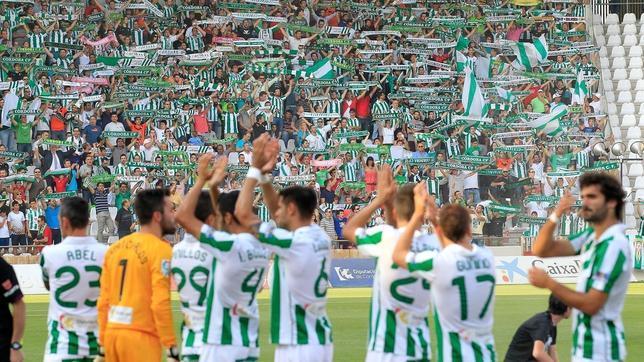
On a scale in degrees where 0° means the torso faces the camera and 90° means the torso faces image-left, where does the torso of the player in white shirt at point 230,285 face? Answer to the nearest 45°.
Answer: approximately 135°

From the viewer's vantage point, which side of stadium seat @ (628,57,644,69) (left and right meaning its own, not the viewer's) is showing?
front

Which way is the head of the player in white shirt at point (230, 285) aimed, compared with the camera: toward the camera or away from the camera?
away from the camera

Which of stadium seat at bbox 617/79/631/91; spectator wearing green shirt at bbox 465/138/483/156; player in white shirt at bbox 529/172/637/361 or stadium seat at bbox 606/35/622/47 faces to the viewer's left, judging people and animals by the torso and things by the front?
the player in white shirt

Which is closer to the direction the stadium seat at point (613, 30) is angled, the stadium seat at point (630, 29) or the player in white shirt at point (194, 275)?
the player in white shirt

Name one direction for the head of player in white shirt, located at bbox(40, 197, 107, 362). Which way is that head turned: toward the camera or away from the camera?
away from the camera

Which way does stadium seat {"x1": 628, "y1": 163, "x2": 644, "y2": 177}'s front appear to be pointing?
toward the camera

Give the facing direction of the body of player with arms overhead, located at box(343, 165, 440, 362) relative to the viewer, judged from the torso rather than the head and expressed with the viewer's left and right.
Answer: facing away from the viewer and to the left of the viewer

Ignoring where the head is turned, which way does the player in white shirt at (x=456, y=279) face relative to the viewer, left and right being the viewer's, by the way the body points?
facing away from the viewer and to the left of the viewer

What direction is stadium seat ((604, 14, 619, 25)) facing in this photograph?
toward the camera

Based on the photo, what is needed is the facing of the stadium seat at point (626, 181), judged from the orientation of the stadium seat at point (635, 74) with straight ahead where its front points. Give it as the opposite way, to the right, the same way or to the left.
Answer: the same way

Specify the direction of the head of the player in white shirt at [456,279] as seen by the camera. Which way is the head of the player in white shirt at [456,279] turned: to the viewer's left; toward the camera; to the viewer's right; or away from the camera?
away from the camera

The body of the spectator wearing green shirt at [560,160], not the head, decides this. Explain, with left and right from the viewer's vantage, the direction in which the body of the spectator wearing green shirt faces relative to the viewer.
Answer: facing the viewer

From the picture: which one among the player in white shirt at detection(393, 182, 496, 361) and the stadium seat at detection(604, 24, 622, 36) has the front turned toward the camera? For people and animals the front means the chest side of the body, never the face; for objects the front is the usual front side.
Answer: the stadium seat

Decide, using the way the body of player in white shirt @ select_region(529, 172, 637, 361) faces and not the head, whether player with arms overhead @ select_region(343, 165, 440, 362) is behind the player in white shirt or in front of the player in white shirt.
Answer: in front

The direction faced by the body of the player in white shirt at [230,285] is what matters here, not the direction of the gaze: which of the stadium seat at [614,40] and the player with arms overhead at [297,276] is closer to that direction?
the stadium seat

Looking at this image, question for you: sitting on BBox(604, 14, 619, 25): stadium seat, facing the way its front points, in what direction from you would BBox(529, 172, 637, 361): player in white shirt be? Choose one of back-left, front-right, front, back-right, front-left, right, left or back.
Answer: front
